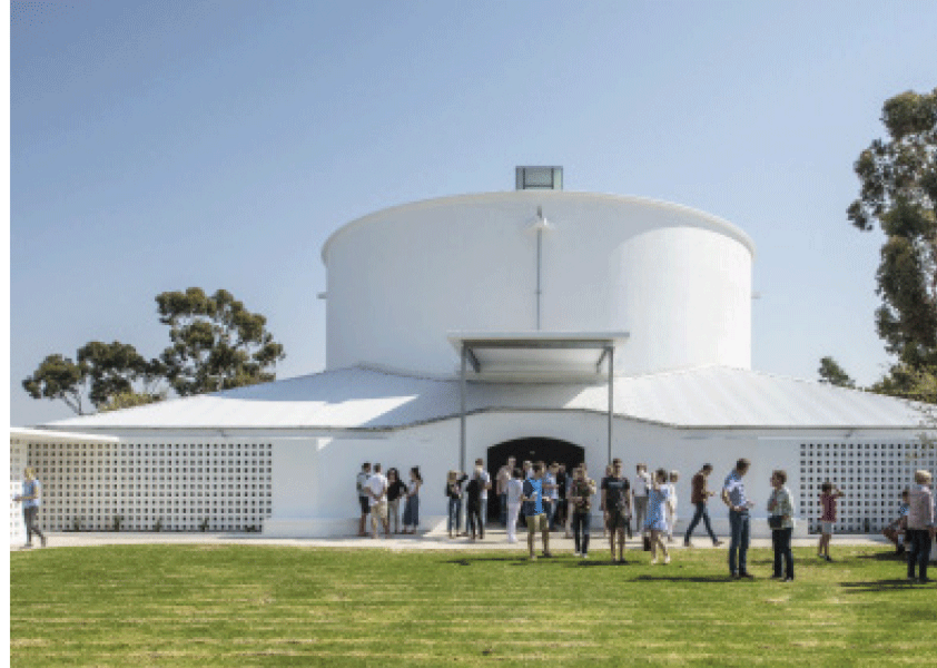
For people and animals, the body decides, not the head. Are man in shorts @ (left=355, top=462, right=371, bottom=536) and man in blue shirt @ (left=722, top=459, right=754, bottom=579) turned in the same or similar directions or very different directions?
same or similar directions

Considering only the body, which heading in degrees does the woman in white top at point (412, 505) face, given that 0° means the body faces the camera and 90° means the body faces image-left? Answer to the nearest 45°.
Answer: approximately 90°

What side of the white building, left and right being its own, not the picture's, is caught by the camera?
front

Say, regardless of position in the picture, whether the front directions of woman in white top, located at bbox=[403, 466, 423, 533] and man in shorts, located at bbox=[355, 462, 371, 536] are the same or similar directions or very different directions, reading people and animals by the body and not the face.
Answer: very different directions

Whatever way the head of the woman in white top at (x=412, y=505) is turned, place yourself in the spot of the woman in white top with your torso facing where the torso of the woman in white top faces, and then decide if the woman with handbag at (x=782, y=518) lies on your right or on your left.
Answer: on your left

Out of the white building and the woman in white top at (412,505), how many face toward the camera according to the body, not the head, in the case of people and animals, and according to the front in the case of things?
1
